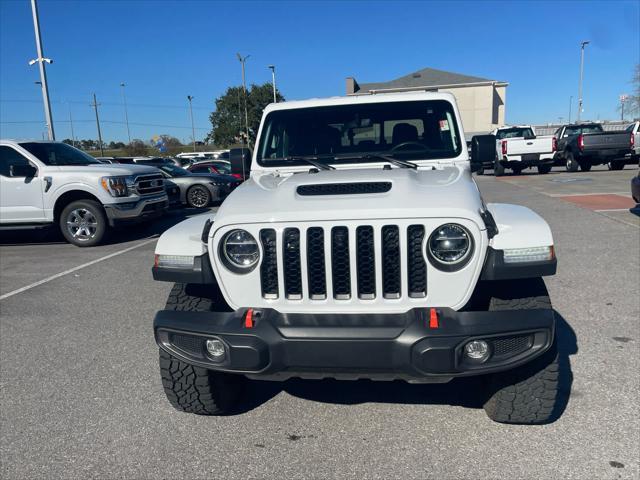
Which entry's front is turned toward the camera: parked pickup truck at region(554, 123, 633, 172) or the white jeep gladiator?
the white jeep gladiator

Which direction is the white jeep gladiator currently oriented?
toward the camera

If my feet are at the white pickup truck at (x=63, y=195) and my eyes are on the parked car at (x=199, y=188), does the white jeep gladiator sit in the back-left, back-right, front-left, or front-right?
back-right

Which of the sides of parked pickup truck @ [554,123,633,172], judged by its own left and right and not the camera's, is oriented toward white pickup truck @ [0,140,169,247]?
left

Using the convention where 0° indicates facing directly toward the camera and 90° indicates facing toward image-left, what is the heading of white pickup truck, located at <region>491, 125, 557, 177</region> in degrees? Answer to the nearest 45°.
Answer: approximately 135°

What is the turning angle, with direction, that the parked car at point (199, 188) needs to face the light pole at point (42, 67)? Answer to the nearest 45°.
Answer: approximately 180°

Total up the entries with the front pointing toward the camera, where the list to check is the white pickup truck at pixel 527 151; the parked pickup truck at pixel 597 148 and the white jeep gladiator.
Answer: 1

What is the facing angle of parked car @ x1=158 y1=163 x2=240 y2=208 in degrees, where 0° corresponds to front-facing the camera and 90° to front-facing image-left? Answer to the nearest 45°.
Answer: approximately 315°

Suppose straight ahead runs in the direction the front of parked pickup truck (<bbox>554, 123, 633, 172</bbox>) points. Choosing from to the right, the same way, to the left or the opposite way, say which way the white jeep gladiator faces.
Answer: the opposite way

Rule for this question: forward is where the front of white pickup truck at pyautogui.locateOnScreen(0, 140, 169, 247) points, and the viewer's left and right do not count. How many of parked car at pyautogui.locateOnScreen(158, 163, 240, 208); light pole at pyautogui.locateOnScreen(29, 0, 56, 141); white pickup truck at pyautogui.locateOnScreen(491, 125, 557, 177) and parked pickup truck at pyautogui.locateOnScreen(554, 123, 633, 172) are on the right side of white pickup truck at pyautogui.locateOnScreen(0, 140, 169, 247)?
0

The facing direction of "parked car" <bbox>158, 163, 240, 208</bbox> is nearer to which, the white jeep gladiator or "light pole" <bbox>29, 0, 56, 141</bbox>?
the white jeep gladiator

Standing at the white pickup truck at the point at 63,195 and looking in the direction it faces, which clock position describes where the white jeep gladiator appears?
The white jeep gladiator is roughly at 1 o'clock from the white pickup truck.

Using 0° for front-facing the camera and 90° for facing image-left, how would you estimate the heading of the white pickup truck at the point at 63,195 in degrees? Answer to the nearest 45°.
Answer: approximately 315°

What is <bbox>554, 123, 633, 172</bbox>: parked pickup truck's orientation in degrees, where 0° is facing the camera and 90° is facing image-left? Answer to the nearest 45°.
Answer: approximately 135°

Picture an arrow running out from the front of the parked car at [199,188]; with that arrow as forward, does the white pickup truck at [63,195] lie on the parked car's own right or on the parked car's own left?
on the parked car's own right

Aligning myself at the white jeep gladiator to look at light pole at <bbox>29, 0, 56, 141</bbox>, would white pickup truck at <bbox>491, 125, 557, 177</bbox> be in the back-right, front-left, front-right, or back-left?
front-right

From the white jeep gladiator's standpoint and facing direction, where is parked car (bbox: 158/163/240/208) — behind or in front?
behind

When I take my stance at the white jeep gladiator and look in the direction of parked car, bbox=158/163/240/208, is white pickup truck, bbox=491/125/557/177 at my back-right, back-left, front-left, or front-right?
front-right

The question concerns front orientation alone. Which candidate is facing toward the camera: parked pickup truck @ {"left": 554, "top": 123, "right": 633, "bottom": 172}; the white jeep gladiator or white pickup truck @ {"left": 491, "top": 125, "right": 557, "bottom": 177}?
the white jeep gladiator

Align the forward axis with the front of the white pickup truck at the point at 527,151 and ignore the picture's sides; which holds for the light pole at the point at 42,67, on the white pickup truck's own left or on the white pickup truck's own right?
on the white pickup truck's own left

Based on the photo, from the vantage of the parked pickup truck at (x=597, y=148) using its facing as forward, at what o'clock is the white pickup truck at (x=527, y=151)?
The white pickup truck is roughly at 10 o'clock from the parked pickup truck.
